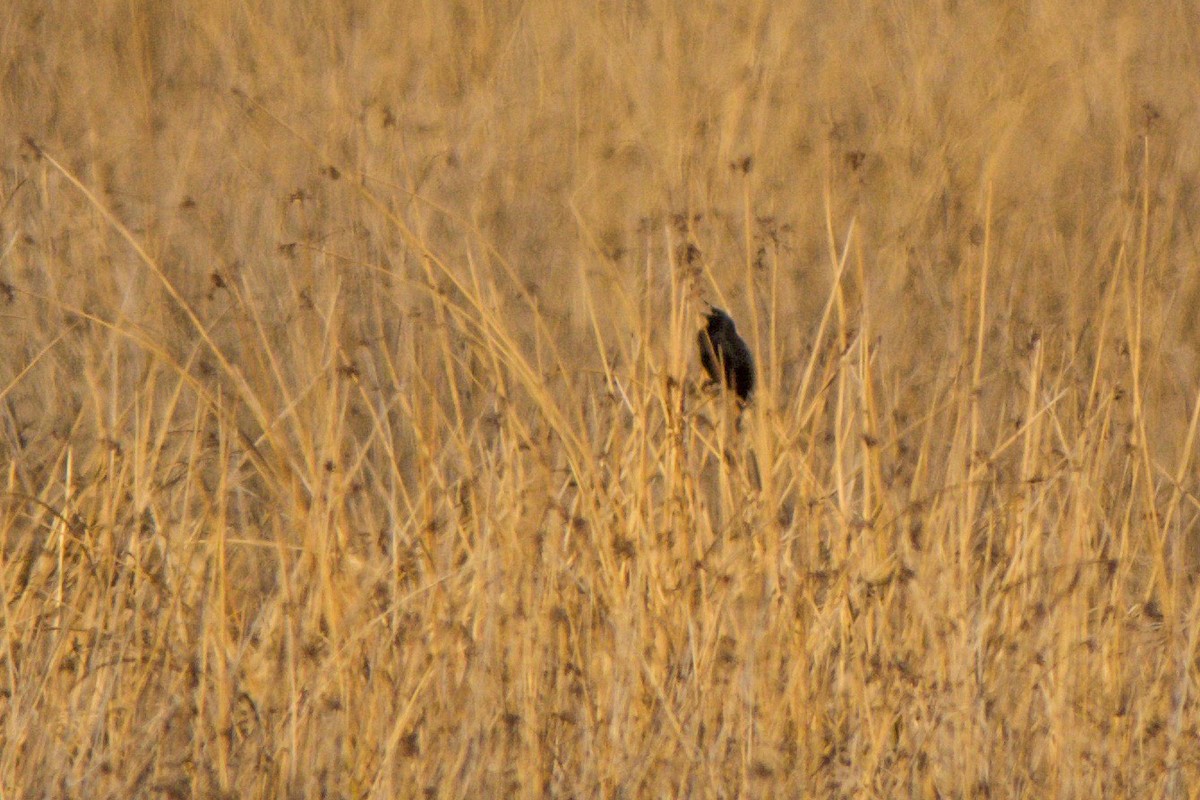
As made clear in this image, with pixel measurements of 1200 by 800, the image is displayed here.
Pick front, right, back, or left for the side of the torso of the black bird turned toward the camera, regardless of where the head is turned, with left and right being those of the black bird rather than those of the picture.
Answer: left
